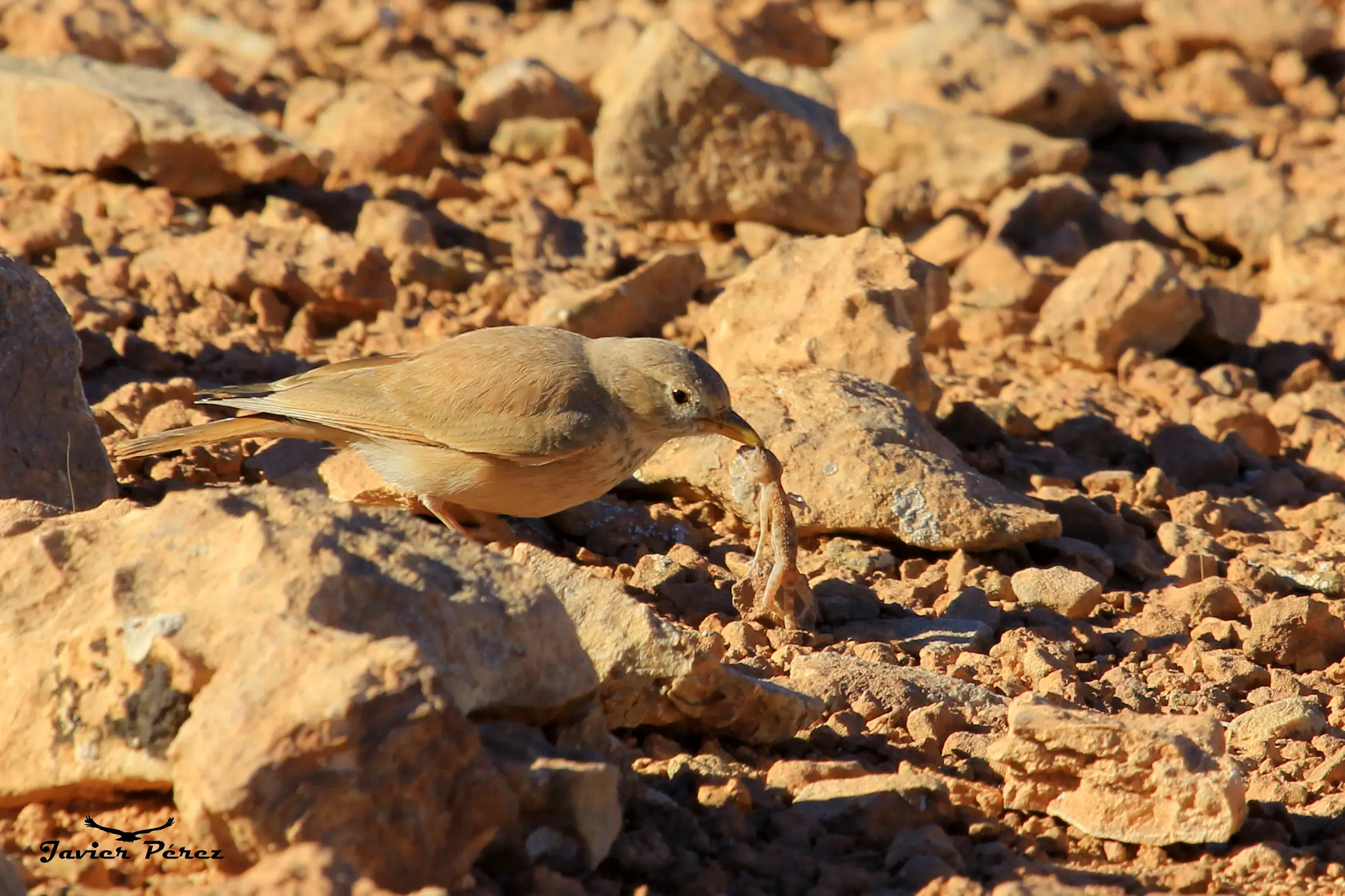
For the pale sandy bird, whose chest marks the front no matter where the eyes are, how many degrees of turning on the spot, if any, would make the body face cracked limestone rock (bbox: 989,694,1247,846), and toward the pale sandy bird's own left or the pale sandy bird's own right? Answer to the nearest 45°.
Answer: approximately 45° to the pale sandy bird's own right

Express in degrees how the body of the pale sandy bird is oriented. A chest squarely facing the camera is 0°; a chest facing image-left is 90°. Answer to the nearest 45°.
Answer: approximately 270°

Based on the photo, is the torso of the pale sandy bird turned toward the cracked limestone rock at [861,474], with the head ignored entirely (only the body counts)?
yes

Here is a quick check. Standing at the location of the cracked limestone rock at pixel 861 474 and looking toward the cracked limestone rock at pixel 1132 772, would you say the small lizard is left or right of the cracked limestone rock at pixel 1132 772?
right

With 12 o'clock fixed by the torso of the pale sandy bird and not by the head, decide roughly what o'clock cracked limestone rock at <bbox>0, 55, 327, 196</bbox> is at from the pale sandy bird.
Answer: The cracked limestone rock is roughly at 8 o'clock from the pale sandy bird.

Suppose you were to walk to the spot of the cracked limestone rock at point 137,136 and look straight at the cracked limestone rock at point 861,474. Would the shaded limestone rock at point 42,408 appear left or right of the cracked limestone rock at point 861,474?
right

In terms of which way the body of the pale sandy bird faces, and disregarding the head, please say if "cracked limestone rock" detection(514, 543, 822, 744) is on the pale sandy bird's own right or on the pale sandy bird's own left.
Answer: on the pale sandy bird's own right

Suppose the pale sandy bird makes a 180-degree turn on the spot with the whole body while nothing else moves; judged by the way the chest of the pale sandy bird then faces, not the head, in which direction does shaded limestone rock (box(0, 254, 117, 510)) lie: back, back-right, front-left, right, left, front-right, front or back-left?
front
